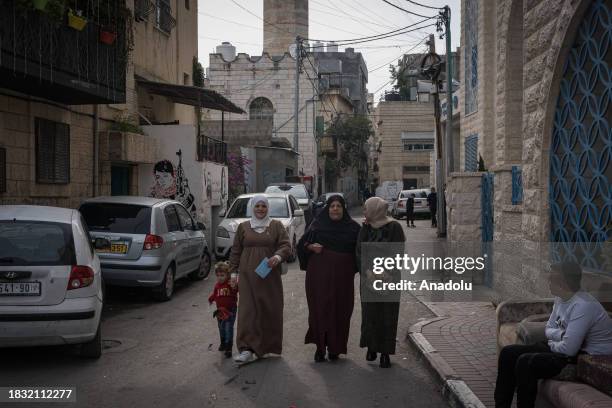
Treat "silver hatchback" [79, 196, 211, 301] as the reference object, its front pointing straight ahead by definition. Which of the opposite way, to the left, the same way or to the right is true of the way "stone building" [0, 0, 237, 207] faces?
to the right

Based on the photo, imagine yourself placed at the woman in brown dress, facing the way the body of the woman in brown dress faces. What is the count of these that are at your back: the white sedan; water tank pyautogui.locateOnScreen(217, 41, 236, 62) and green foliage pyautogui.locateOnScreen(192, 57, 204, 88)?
3

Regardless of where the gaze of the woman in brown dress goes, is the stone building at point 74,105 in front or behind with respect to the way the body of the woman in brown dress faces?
behind

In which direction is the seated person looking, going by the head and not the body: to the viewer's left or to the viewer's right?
to the viewer's left

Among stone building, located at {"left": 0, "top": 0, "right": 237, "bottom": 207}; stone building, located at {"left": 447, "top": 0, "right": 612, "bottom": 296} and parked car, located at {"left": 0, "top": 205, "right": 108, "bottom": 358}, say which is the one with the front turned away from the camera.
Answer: the parked car

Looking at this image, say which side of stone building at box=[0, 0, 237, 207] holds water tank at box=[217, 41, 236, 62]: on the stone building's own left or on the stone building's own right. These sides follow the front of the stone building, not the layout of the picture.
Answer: on the stone building's own left

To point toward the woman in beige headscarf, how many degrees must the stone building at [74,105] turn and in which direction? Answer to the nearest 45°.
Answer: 0° — it already faces them

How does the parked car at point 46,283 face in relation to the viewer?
away from the camera

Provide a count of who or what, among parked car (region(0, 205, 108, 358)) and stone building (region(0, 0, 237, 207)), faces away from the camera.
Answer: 1

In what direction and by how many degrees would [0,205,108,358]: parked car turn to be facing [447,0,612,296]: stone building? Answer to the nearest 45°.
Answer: approximately 90° to its right

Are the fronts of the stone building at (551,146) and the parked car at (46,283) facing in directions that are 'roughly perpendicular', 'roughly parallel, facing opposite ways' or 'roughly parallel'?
roughly perpendicular
